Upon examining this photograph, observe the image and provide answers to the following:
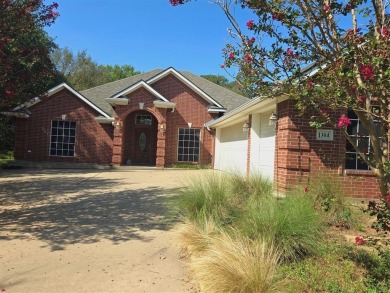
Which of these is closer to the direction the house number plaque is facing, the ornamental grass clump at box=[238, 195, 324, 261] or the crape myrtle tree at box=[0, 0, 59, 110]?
the ornamental grass clump

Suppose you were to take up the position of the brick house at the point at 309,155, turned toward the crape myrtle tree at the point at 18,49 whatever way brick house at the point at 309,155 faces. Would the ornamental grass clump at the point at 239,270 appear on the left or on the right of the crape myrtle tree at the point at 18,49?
left

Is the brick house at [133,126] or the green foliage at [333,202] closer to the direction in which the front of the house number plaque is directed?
the green foliage

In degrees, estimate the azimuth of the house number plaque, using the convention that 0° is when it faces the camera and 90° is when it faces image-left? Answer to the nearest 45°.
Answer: approximately 0°

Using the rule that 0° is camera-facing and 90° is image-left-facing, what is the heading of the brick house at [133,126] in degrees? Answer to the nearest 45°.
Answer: approximately 0°

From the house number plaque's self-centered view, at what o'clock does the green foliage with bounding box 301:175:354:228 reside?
The green foliage is roughly at 12 o'clock from the house number plaque.

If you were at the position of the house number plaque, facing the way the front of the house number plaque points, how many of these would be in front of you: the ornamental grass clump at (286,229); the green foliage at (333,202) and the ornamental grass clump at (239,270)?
3

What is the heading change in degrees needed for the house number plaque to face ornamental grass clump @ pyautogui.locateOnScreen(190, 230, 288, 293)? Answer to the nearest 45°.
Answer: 0° — it already faces it

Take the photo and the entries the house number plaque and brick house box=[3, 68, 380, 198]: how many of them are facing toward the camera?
2
